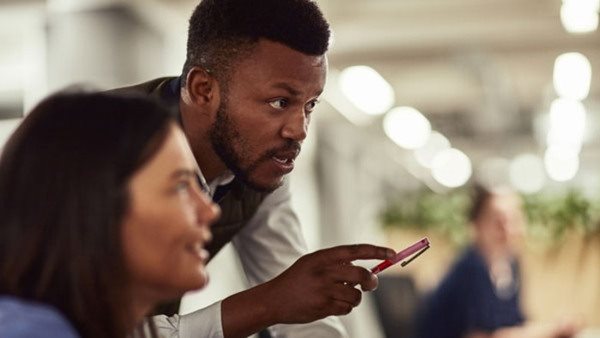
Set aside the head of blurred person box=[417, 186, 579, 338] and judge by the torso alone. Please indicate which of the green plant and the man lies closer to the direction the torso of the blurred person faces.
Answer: the man

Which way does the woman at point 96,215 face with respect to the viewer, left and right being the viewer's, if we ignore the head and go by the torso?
facing to the right of the viewer

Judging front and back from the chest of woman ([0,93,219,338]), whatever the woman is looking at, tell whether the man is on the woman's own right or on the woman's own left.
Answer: on the woman's own left

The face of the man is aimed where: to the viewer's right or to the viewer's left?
to the viewer's right

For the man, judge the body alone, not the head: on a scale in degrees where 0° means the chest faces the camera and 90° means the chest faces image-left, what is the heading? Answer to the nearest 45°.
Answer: approximately 315°

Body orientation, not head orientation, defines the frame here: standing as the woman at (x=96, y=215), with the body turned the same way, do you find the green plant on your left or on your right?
on your left

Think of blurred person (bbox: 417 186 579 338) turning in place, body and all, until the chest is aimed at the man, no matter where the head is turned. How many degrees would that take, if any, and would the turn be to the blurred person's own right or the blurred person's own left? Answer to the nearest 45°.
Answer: approximately 45° to the blurred person's own right

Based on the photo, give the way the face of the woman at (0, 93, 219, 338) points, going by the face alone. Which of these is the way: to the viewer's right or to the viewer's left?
to the viewer's right
